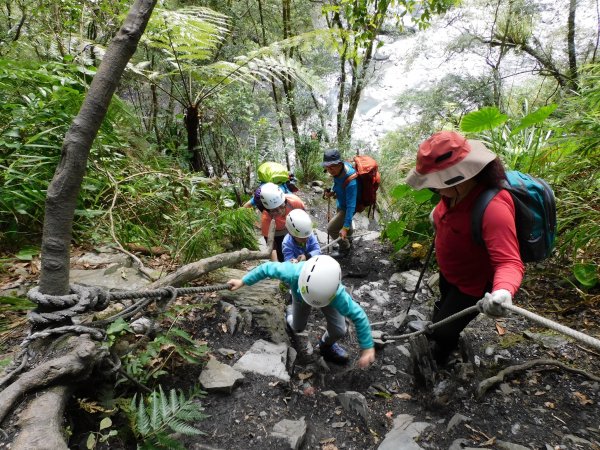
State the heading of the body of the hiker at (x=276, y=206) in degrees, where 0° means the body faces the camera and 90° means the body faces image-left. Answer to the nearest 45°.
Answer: approximately 0°

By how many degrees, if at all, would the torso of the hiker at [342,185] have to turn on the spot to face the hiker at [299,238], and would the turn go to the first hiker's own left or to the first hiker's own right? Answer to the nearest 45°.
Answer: approximately 45° to the first hiker's own left

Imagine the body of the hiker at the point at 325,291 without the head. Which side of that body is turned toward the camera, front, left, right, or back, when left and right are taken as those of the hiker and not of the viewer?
front

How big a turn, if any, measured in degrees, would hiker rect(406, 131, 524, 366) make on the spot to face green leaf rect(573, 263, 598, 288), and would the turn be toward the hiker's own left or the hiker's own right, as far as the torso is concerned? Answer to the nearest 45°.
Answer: approximately 180°

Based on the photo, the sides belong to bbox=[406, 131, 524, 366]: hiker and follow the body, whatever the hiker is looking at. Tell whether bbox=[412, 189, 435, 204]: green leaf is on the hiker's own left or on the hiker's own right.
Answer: on the hiker's own right

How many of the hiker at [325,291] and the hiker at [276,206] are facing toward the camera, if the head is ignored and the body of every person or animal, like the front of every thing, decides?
2

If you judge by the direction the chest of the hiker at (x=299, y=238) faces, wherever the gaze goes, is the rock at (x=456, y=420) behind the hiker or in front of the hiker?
in front

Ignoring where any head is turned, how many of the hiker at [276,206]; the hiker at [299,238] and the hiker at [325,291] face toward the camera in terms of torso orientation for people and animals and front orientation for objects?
3

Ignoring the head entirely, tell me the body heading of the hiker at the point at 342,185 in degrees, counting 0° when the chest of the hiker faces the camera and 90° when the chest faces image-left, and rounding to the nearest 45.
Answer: approximately 45°

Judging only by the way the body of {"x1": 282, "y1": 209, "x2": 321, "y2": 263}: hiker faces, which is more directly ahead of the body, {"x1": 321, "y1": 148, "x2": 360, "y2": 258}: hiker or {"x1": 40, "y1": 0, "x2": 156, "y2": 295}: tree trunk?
the tree trunk

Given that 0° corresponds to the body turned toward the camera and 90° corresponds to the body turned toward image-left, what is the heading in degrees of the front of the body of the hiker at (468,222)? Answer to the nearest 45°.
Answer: approximately 45°

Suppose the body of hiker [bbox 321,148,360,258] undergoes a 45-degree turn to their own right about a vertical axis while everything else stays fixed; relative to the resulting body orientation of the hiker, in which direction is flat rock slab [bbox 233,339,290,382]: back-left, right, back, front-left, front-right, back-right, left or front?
left
